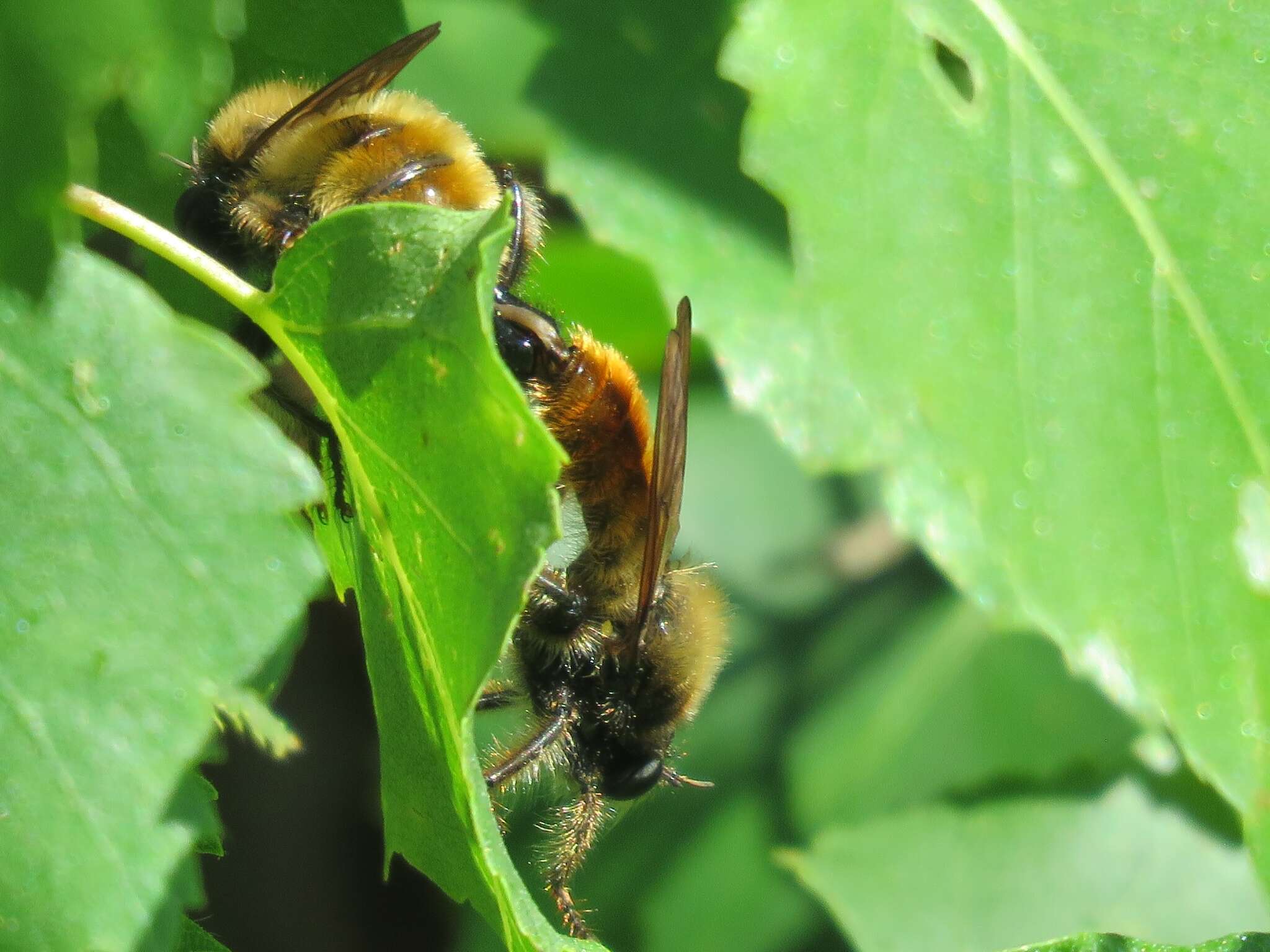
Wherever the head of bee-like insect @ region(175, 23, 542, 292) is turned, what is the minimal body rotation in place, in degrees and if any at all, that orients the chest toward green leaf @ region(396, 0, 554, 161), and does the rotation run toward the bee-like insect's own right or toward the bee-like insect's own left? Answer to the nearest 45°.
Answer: approximately 90° to the bee-like insect's own right

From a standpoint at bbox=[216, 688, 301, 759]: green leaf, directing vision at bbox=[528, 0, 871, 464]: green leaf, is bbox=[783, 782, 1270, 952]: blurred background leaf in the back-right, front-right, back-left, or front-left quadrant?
front-right

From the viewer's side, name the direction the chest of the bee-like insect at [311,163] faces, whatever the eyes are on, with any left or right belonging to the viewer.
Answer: facing to the left of the viewer

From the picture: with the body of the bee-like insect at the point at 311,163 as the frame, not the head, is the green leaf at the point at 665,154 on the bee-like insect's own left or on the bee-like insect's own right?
on the bee-like insect's own right
